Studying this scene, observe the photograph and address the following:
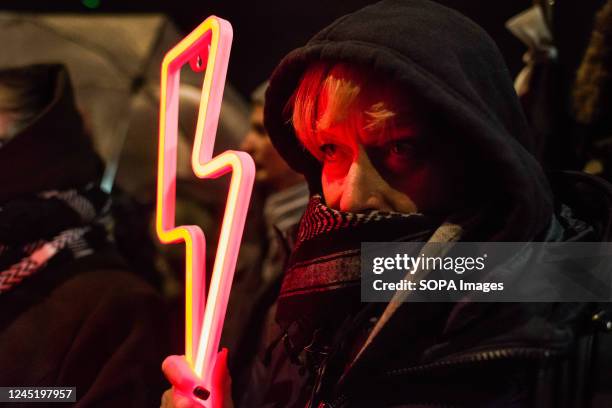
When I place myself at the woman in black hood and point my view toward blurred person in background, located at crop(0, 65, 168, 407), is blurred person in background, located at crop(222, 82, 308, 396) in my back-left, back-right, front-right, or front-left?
front-right

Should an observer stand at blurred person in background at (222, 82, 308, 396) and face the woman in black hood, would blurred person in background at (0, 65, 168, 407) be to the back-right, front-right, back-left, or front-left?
front-right

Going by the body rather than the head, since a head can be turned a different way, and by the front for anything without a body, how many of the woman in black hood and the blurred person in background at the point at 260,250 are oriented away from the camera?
0

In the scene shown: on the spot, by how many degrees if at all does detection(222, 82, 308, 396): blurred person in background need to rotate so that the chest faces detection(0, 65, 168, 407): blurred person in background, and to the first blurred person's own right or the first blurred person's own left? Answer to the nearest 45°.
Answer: approximately 45° to the first blurred person's own left

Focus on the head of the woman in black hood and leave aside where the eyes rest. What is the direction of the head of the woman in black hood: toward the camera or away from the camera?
toward the camera

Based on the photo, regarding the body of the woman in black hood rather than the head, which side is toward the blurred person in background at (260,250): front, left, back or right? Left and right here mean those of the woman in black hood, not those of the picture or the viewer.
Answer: right

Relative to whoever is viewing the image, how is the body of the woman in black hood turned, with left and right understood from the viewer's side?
facing the viewer and to the left of the viewer

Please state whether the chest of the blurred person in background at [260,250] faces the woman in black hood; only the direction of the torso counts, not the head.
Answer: no
